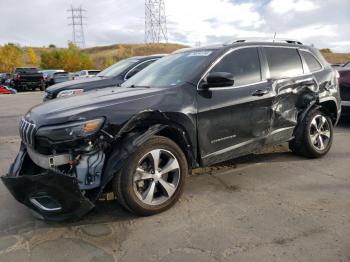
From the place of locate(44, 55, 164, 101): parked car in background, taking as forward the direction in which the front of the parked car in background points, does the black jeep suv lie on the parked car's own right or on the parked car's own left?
on the parked car's own left

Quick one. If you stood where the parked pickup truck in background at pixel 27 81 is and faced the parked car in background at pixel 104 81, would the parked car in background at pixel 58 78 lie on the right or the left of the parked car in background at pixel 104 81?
left

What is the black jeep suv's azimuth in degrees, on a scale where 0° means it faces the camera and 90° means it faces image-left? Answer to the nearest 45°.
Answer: approximately 45°

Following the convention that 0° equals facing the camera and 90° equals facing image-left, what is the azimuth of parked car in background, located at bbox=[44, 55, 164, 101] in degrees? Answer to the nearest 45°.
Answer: approximately 45°

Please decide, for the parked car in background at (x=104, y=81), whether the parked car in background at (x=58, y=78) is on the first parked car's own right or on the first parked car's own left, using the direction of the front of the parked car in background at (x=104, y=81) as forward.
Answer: on the first parked car's own right

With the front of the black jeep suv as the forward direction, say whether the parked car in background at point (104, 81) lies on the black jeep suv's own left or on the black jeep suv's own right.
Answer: on the black jeep suv's own right

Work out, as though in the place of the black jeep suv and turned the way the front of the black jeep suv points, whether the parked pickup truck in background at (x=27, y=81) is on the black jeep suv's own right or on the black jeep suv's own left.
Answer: on the black jeep suv's own right
